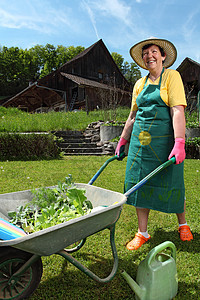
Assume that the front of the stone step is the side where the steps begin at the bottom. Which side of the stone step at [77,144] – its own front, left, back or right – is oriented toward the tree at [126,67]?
back

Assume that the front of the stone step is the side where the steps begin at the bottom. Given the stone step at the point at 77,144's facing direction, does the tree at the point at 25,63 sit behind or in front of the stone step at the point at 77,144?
behind

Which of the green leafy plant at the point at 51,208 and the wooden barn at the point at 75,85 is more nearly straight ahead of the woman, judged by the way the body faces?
the green leafy plant

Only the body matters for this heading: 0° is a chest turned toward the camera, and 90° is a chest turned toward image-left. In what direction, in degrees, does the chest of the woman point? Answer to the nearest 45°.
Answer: approximately 45°

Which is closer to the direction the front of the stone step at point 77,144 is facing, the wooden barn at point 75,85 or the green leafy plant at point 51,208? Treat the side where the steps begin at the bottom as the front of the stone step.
the green leafy plant

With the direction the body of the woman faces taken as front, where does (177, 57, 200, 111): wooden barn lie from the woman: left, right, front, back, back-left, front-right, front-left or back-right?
back-right

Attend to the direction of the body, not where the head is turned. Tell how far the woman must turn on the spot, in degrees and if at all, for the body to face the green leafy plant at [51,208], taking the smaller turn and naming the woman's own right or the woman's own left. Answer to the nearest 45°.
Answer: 0° — they already face it

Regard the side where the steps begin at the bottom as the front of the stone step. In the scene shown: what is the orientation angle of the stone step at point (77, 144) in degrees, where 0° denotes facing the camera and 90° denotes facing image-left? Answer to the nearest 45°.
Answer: approximately 0°

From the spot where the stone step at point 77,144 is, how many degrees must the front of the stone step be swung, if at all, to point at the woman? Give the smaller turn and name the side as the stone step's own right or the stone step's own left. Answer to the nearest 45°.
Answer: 0° — it already faces them
